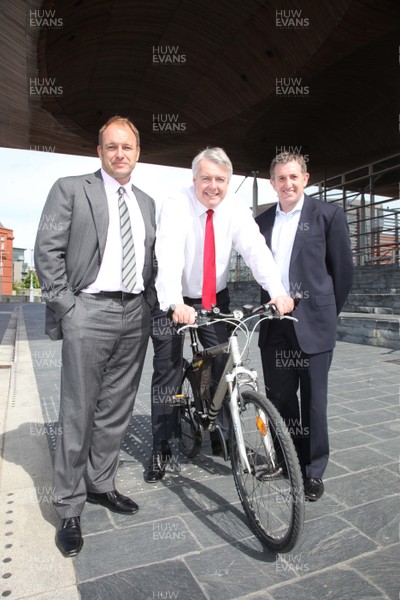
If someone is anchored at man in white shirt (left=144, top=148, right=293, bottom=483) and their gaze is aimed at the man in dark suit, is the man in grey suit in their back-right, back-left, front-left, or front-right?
back-right

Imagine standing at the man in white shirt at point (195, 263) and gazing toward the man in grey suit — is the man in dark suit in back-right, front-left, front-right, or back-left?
back-left

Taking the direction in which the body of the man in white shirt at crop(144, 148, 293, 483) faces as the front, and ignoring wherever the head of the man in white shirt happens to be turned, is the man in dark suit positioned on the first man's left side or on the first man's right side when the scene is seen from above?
on the first man's left side

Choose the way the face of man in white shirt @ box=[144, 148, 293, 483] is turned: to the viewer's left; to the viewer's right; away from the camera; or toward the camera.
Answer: toward the camera

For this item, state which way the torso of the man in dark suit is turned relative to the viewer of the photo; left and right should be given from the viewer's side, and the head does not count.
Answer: facing the viewer and to the left of the viewer

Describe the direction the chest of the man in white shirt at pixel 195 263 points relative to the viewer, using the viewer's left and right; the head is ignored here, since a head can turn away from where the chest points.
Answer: facing the viewer

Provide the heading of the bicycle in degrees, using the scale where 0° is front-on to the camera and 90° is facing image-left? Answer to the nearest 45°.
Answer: approximately 315°

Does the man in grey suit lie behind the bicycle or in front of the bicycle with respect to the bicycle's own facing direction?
behind

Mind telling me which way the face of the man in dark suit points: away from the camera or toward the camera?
toward the camera

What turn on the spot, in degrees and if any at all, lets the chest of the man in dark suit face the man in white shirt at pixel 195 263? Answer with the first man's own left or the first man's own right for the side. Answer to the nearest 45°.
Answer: approximately 45° to the first man's own right
